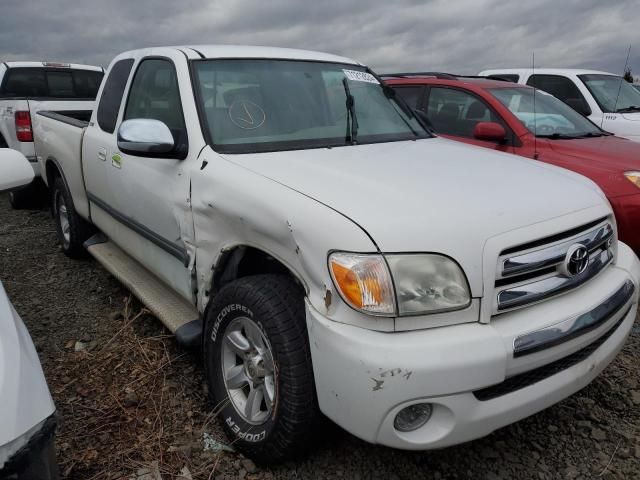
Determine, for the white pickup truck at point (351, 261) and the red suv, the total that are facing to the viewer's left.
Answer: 0

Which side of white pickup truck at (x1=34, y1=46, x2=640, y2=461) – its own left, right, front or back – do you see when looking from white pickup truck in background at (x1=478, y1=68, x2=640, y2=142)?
left

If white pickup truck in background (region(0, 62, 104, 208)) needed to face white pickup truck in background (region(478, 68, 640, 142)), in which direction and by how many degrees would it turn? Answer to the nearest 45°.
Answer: approximately 135° to its right

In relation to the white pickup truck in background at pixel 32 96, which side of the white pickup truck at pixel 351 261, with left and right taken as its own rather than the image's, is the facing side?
back

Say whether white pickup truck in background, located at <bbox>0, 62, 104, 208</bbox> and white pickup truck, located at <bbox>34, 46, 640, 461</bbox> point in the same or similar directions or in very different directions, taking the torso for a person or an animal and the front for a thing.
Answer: very different directions

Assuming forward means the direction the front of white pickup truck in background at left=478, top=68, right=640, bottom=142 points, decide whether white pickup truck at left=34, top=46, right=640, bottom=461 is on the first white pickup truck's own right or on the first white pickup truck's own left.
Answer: on the first white pickup truck's own right

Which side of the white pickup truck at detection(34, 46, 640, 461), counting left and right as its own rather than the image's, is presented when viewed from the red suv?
left

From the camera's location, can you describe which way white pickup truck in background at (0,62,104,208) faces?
facing away from the viewer and to the left of the viewer

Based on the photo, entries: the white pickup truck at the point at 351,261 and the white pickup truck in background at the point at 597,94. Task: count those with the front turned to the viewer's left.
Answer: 0
